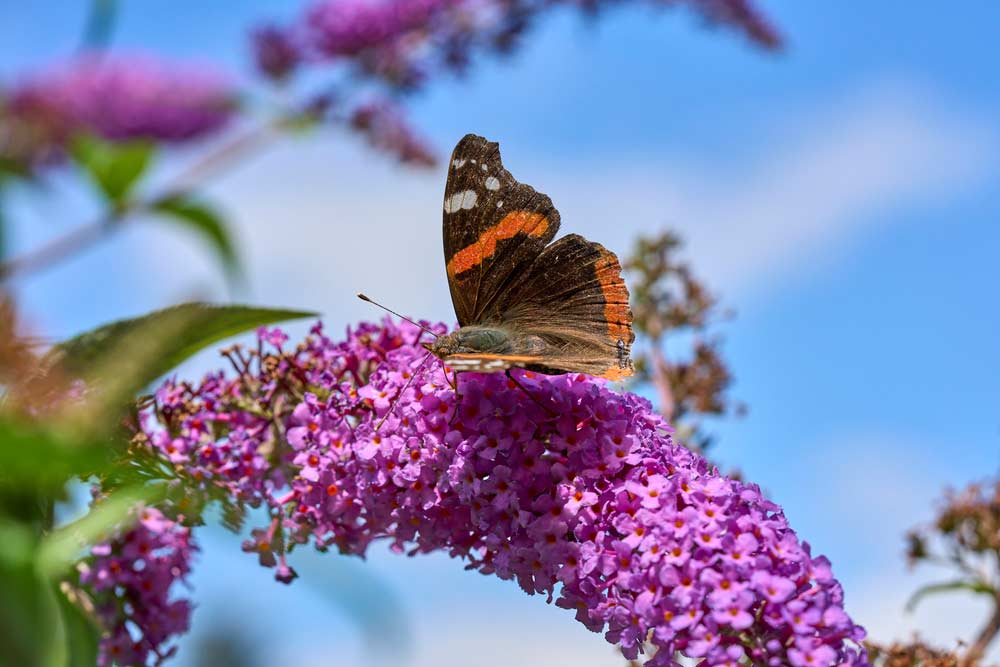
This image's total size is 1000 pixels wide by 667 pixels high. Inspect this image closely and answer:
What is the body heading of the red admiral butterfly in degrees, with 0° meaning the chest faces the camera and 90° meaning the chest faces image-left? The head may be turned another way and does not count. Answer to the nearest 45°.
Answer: approximately 90°

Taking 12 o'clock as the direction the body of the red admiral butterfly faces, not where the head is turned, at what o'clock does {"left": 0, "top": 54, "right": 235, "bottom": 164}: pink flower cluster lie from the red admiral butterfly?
The pink flower cluster is roughly at 1 o'clock from the red admiral butterfly.
